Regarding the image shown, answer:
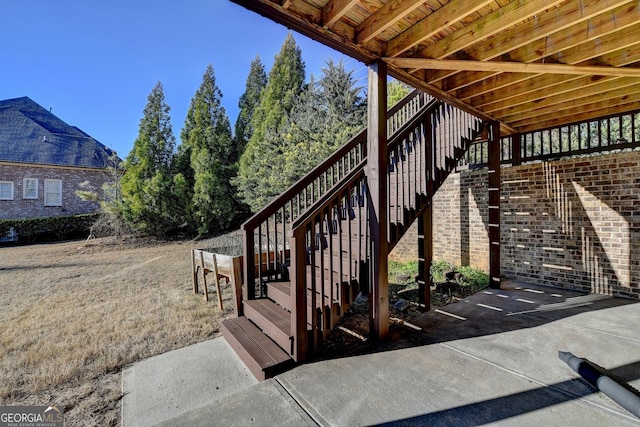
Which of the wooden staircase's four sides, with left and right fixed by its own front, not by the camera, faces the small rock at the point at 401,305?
back

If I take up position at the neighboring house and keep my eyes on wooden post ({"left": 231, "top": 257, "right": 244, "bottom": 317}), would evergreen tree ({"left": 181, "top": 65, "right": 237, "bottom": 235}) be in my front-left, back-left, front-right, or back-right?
front-left

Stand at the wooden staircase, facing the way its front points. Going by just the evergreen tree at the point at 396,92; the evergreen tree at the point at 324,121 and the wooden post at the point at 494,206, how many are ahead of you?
0

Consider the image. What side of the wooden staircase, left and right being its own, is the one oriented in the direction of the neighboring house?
right

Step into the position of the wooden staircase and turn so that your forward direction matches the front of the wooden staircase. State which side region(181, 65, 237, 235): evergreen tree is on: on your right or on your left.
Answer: on your right

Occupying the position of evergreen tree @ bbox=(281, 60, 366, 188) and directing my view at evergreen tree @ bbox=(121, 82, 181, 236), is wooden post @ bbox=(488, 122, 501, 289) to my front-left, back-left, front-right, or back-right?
back-left

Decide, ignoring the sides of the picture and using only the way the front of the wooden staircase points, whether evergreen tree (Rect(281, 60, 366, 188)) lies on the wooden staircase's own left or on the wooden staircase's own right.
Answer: on the wooden staircase's own right

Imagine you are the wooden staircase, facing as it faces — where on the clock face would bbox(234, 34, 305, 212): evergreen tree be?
The evergreen tree is roughly at 4 o'clock from the wooden staircase.

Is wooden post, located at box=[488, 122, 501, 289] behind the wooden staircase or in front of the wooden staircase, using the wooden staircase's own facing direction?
behind

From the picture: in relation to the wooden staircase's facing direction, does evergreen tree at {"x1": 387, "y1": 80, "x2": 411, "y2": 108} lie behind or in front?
behind

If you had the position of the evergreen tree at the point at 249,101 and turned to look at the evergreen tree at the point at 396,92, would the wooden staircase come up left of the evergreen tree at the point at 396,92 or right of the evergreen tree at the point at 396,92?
right

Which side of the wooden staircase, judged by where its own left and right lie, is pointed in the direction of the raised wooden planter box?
right

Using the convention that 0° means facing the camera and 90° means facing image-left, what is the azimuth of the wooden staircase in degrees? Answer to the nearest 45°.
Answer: approximately 45°

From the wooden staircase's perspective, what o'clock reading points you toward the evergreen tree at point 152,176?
The evergreen tree is roughly at 3 o'clock from the wooden staircase.
